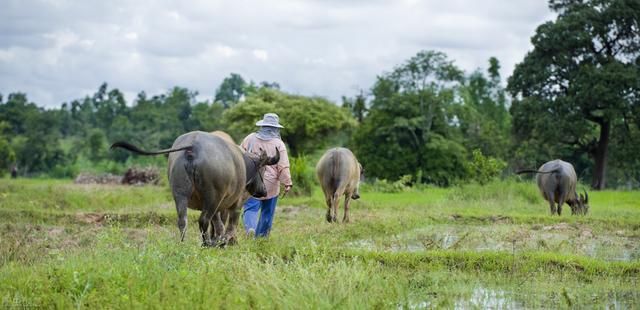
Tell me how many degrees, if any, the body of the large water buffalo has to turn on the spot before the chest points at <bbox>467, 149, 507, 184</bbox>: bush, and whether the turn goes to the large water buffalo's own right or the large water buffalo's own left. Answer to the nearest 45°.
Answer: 0° — it already faces it

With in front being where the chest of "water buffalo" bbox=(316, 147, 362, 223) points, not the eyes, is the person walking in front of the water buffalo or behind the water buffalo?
behind

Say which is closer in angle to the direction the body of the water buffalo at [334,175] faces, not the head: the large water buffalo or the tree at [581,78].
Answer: the tree

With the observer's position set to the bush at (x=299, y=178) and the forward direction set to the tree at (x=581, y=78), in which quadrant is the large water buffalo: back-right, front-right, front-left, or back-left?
back-right

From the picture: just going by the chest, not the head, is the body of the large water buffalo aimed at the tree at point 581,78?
yes

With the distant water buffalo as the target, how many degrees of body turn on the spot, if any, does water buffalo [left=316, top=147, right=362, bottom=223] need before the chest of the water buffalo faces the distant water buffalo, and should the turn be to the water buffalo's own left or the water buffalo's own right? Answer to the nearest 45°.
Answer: approximately 45° to the water buffalo's own right

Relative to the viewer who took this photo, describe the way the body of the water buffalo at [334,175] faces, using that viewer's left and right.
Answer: facing away from the viewer

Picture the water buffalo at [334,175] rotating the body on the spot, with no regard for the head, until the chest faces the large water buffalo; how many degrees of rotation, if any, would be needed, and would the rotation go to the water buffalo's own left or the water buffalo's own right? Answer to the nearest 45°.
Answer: approximately 180°

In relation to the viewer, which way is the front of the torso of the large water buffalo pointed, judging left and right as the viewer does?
facing away from the viewer and to the right of the viewer

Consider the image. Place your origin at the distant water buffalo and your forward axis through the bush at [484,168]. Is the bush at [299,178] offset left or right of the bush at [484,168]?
left

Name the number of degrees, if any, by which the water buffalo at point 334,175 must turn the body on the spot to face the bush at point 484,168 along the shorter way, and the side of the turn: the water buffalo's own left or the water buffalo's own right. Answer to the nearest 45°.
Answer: approximately 45° to the water buffalo's own right
